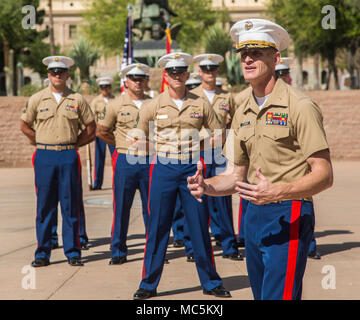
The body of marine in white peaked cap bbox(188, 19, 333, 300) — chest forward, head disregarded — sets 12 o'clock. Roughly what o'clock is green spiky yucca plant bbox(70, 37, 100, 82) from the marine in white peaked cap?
The green spiky yucca plant is roughly at 4 o'clock from the marine in white peaked cap.

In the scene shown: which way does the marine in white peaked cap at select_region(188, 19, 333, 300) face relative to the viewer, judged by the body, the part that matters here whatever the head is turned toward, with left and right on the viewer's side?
facing the viewer and to the left of the viewer
